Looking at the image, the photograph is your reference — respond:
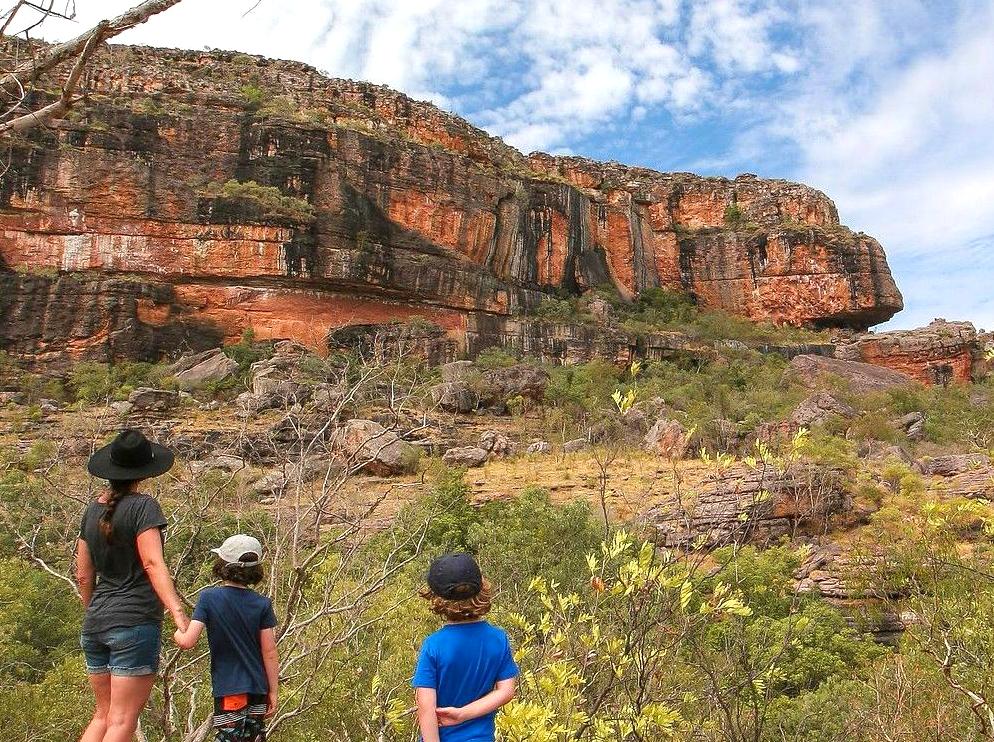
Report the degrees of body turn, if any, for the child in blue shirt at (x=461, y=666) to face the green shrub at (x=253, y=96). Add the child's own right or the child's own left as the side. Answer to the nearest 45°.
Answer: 0° — they already face it

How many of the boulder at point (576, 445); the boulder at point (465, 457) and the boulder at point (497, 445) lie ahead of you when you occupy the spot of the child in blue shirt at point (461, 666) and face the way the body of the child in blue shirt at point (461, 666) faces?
3

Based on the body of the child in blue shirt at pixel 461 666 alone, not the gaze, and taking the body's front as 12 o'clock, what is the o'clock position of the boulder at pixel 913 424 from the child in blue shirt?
The boulder is roughly at 1 o'clock from the child in blue shirt.

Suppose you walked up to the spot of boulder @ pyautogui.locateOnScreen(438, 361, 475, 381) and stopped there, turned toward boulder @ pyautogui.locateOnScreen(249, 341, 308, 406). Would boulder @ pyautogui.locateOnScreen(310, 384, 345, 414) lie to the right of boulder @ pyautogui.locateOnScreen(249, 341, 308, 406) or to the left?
left

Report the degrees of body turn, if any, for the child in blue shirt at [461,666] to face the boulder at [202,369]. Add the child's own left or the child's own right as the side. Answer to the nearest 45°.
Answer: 0° — they already face it

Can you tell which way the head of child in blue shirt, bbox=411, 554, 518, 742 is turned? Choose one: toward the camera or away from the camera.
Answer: away from the camera

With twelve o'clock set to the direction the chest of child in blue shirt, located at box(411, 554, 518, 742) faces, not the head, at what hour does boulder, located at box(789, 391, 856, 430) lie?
The boulder is roughly at 1 o'clock from the child in blue shirt.

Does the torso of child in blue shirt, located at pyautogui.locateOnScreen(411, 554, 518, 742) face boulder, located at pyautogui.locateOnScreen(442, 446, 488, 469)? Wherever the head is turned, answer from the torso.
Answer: yes

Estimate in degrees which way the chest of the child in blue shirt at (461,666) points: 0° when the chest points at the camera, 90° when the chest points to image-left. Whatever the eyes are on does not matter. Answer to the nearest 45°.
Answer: approximately 180°

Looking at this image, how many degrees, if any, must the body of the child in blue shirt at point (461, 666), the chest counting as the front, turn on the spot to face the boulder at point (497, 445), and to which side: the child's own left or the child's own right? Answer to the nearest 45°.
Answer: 0° — they already face it

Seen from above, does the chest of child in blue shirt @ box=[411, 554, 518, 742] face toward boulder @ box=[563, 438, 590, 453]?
yes
